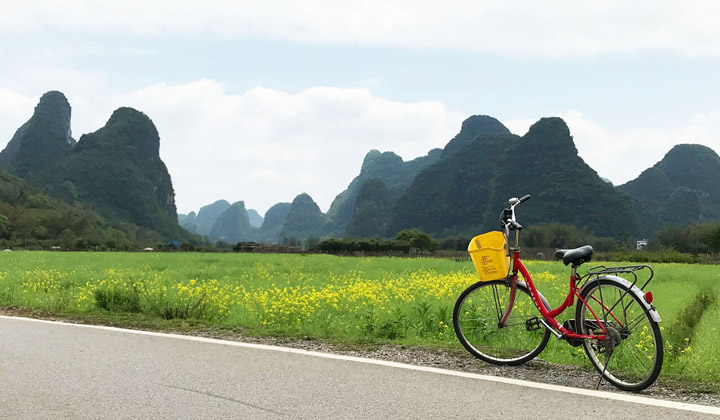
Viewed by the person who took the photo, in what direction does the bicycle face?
facing away from the viewer and to the left of the viewer
